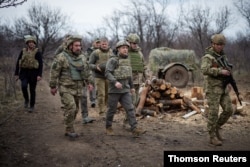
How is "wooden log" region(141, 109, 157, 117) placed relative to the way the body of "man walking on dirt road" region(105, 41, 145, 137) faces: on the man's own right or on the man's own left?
on the man's own left

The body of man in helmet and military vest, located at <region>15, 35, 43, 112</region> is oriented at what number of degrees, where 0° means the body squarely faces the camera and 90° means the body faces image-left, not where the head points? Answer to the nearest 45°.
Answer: approximately 0°

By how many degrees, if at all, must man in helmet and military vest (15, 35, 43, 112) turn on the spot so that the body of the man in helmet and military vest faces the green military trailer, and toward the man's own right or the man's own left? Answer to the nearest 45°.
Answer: approximately 135° to the man's own left

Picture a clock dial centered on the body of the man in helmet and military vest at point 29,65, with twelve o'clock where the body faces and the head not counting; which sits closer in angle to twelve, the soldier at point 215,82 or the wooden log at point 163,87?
the soldier

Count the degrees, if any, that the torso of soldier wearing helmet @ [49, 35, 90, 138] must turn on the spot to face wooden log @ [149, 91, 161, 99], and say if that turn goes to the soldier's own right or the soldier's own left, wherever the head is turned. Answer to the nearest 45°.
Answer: approximately 90° to the soldier's own left

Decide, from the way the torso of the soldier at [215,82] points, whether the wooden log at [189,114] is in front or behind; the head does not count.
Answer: behind
